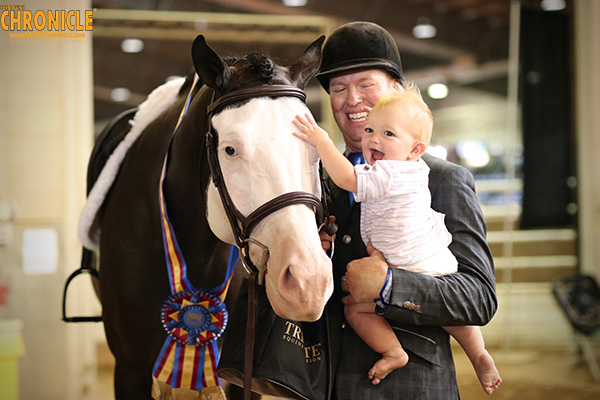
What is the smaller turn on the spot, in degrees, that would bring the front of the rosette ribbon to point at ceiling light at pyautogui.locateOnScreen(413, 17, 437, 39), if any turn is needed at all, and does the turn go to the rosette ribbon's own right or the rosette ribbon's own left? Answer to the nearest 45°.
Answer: approximately 135° to the rosette ribbon's own left

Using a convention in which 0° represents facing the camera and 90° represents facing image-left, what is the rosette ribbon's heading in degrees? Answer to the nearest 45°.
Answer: approximately 0°

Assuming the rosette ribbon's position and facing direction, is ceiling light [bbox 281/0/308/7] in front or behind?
behind

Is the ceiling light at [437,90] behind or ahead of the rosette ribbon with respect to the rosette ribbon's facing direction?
behind

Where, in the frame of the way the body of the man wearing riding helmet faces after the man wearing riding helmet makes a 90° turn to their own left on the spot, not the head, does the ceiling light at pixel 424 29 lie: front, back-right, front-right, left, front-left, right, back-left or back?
back-left

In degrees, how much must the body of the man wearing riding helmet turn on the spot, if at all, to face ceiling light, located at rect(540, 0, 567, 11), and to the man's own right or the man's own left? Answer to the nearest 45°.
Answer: approximately 135° to the man's own right

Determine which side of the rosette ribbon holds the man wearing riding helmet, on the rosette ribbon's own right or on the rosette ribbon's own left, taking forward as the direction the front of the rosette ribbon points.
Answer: on the rosette ribbon's own left

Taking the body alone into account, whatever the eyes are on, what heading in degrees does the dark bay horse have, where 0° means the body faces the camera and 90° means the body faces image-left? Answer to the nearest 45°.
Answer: approximately 315°

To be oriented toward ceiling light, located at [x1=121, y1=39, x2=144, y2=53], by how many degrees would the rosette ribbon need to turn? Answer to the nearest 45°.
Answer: approximately 180°

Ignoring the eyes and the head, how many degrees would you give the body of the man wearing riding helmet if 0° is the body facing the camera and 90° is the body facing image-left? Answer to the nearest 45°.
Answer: approximately 45°

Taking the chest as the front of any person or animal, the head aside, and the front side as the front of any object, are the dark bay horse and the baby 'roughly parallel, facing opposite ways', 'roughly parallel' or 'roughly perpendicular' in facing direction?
roughly perpendicular

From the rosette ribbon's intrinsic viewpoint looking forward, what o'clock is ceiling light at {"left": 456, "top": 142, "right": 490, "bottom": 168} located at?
The ceiling light is roughly at 7 o'clock from the rosette ribbon.
